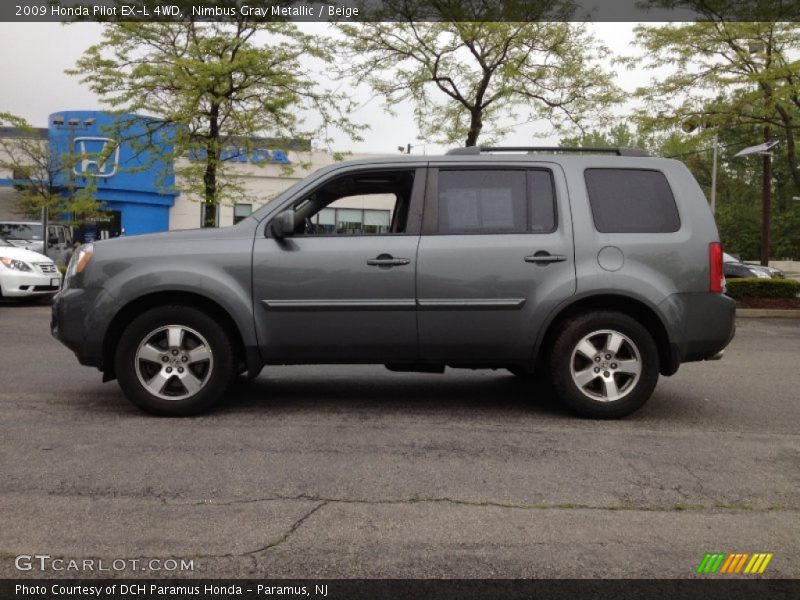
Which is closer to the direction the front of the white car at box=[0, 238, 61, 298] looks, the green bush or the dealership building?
the green bush

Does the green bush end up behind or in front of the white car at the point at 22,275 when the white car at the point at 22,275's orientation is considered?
in front

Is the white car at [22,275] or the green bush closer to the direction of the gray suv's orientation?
the white car

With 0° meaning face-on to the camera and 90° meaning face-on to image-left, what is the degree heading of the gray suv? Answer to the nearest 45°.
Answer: approximately 90°

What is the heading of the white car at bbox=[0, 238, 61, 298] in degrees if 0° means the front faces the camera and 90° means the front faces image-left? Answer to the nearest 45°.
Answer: approximately 315°

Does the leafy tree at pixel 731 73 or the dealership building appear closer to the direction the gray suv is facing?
the dealership building

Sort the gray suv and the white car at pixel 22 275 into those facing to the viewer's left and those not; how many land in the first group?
1

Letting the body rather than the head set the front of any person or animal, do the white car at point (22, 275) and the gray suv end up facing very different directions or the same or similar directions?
very different directions

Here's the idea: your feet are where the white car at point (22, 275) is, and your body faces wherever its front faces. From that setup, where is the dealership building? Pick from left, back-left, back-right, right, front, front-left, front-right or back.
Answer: back-left

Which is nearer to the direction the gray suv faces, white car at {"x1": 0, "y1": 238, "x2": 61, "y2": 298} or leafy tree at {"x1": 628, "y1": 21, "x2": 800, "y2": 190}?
the white car

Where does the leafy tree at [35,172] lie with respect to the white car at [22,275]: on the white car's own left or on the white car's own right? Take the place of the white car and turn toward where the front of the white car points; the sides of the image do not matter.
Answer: on the white car's own left
